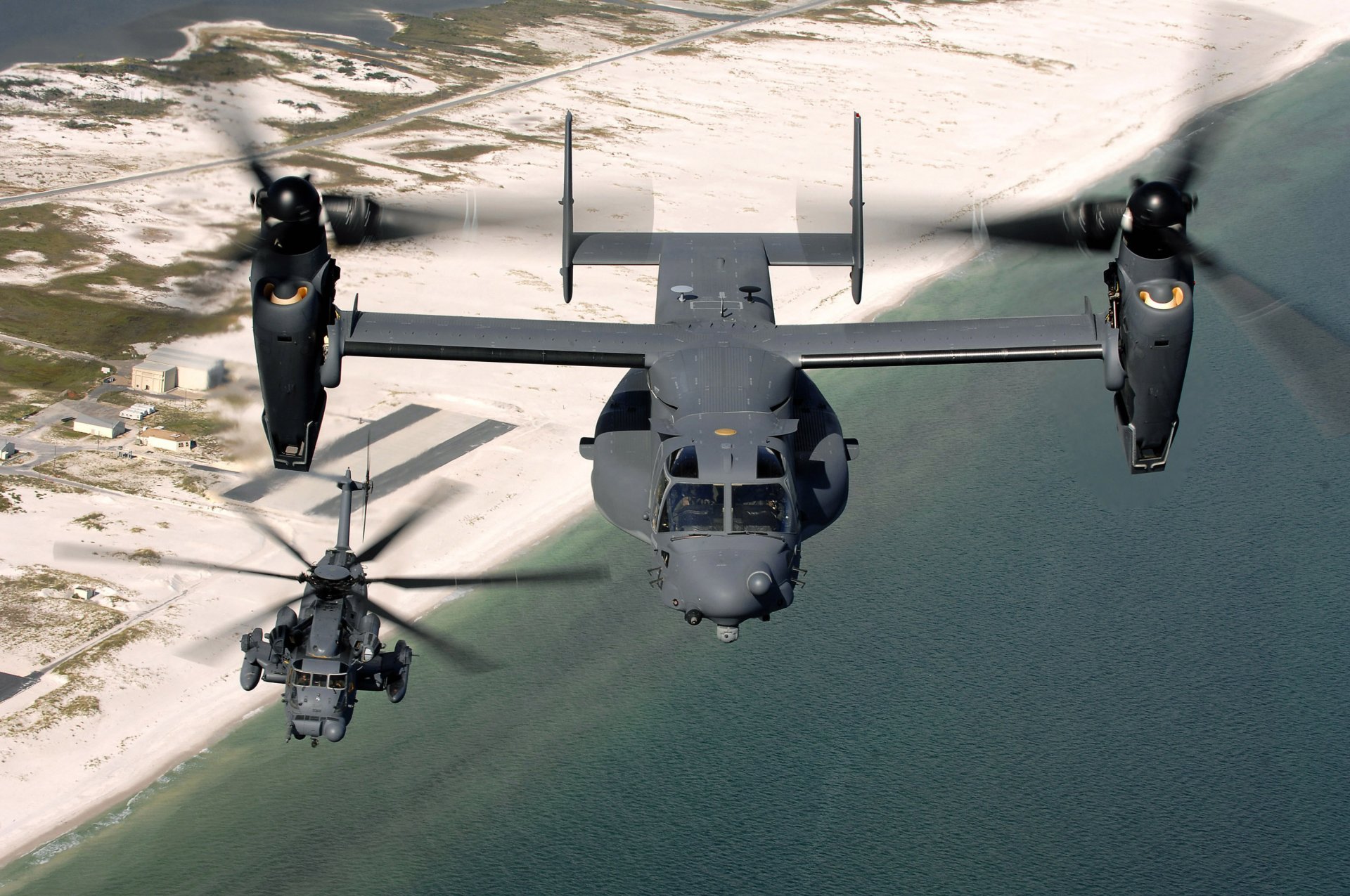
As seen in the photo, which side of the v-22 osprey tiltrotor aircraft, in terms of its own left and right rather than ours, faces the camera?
front

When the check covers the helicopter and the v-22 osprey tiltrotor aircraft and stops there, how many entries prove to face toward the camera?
2

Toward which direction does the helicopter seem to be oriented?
toward the camera

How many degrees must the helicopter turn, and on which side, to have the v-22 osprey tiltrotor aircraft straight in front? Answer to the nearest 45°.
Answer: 0° — it already faces it
